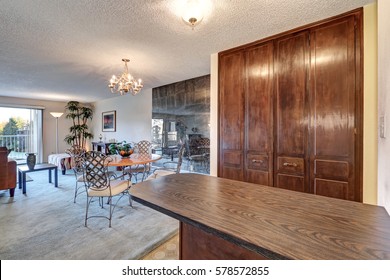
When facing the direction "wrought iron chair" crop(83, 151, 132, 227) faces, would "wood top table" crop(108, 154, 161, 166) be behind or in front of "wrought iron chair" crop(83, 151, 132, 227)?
in front

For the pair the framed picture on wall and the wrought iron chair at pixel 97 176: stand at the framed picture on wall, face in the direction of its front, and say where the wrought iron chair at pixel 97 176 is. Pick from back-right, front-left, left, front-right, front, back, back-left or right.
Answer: front-left

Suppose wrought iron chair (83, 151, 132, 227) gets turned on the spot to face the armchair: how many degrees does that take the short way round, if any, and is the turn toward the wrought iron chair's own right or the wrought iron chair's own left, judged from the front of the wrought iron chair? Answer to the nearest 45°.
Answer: approximately 90° to the wrought iron chair's own left

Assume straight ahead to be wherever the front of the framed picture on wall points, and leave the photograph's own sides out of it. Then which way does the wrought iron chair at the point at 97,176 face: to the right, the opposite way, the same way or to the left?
the opposite way
